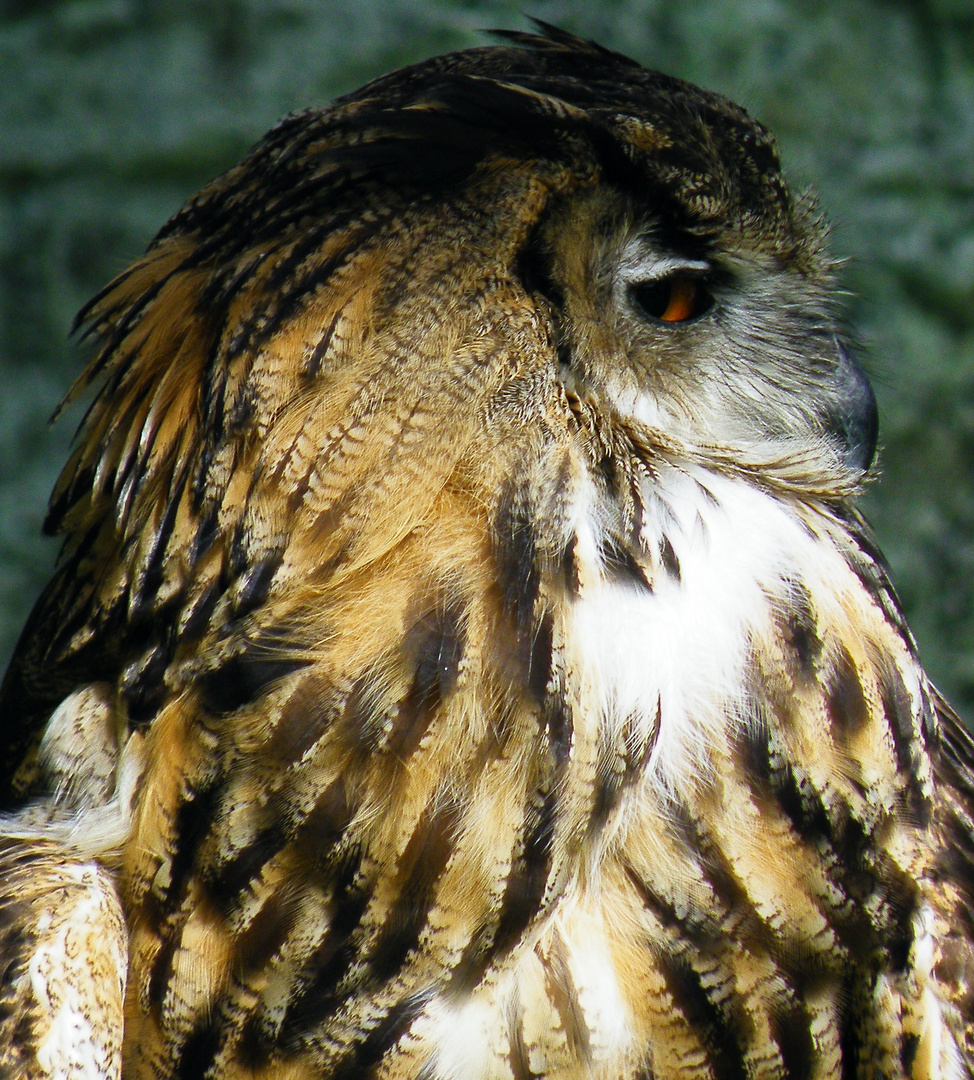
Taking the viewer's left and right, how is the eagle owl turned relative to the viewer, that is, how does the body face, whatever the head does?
facing the viewer and to the right of the viewer
